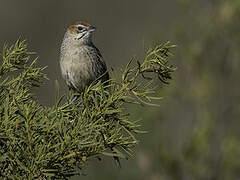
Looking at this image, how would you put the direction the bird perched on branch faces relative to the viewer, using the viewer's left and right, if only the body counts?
facing the viewer and to the left of the viewer
